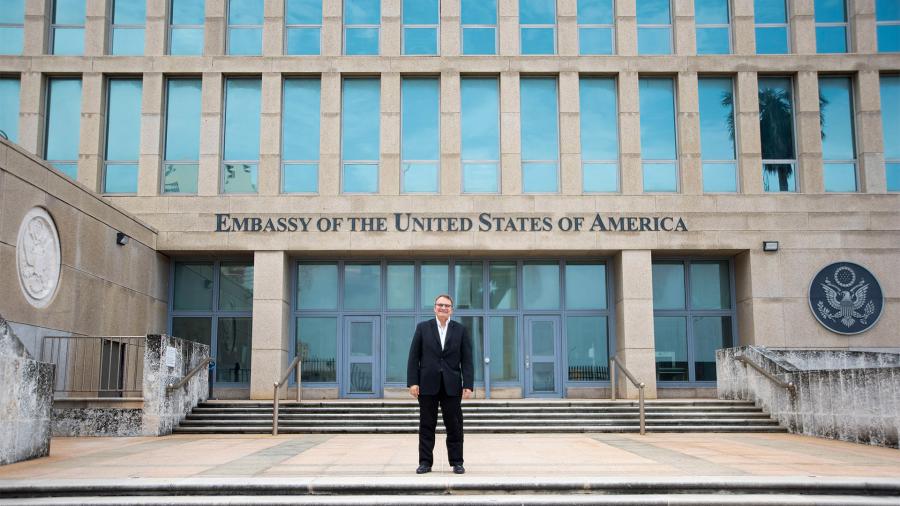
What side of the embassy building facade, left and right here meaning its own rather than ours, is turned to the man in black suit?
front

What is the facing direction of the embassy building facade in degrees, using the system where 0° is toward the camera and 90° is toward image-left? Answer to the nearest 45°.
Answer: approximately 0°

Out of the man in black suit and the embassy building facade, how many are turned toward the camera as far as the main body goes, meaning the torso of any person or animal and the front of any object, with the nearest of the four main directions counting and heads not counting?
2

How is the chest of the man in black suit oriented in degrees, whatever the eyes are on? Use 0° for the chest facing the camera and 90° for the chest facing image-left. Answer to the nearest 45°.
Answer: approximately 0°

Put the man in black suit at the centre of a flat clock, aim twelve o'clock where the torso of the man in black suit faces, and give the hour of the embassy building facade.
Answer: The embassy building facade is roughly at 6 o'clock from the man in black suit.
